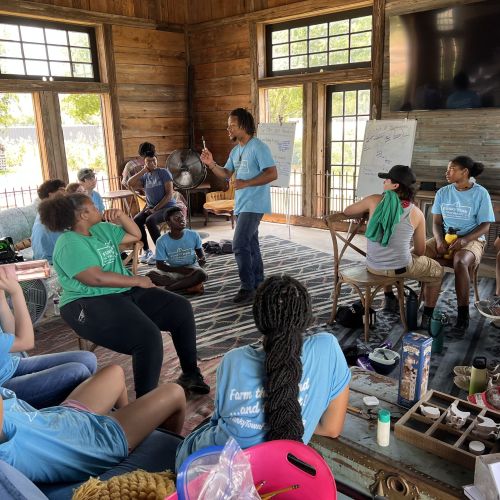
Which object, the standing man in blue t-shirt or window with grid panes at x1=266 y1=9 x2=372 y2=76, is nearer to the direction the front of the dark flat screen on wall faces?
the standing man in blue t-shirt

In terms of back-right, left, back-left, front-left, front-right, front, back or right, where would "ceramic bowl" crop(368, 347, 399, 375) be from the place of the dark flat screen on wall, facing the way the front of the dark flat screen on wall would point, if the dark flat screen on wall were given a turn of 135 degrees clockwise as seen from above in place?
back

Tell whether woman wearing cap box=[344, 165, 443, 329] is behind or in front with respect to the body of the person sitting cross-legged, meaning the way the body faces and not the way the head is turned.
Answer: in front

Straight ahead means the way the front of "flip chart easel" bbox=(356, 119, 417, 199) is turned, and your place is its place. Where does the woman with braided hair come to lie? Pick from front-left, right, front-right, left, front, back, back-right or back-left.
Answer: front-left

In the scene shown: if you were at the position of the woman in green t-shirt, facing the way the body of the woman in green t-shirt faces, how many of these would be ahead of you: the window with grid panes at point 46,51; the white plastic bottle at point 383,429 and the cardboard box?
2

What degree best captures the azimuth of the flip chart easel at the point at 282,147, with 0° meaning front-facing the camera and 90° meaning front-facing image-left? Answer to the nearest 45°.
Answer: approximately 0°

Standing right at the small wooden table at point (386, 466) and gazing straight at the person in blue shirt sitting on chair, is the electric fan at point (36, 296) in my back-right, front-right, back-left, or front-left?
front-left

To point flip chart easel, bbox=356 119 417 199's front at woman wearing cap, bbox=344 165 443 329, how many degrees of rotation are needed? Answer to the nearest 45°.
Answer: approximately 45° to its left

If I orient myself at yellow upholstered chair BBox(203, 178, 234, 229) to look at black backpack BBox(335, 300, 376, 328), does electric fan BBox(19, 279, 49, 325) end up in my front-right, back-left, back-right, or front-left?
front-right

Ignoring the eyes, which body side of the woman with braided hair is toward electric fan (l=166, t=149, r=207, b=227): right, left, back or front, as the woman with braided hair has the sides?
front

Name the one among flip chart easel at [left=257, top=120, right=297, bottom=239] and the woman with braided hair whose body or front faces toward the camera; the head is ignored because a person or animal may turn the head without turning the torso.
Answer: the flip chart easel

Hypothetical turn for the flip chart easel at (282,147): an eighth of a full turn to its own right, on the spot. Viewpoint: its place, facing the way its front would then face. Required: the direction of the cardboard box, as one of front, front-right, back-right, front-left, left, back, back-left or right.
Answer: front-left

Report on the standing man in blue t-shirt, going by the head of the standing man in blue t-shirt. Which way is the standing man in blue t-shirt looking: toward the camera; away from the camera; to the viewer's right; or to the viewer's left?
to the viewer's left

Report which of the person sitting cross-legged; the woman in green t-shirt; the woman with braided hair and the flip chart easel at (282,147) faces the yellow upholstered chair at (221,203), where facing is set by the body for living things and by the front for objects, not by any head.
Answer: the woman with braided hair

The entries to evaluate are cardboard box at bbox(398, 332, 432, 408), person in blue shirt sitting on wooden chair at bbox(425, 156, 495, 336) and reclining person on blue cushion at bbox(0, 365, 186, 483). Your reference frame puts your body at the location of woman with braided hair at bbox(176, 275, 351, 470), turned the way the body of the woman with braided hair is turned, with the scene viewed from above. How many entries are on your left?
1

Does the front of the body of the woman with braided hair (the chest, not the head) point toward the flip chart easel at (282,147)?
yes
